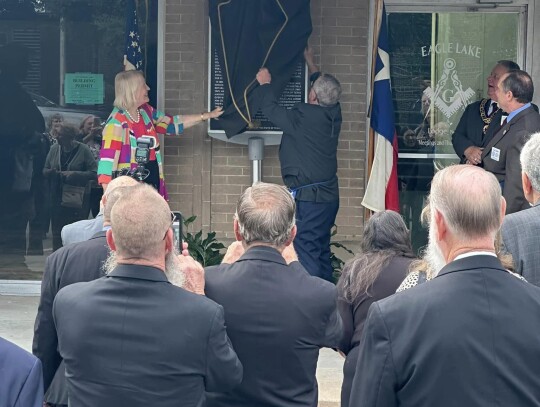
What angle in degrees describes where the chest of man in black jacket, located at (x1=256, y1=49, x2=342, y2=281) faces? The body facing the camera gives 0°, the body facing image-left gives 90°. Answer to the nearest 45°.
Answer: approximately 135°

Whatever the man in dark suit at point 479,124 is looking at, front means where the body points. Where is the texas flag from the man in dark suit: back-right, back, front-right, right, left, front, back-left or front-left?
front-right

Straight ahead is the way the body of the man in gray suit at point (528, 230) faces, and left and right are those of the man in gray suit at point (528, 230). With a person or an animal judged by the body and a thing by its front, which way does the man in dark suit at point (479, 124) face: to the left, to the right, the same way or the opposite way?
to the left

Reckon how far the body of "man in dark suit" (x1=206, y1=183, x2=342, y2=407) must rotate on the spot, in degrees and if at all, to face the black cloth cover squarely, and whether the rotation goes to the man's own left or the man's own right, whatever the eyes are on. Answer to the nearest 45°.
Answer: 0° — they already face it

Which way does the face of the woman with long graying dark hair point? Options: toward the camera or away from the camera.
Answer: away from the camera

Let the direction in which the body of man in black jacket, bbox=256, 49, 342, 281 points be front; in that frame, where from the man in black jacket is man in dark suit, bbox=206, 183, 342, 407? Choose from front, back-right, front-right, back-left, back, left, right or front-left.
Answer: back-left

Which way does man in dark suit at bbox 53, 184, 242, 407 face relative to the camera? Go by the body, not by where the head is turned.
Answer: away from the camera

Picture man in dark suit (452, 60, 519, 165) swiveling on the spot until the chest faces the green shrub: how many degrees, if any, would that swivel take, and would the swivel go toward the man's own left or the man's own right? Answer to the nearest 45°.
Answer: approximately 45° to the man's own right

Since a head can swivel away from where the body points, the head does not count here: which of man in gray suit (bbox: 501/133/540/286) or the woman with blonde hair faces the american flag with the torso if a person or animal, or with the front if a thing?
the man in gray suit

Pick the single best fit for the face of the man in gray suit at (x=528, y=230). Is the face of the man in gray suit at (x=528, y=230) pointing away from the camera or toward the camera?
away from the camera

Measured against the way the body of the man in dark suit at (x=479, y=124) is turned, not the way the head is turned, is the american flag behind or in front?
in front

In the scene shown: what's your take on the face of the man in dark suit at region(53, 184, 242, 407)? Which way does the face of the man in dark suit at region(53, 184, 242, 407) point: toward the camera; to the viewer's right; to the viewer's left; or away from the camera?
away from the camera

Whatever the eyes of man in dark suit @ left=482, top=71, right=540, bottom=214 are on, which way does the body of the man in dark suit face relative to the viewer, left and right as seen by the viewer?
facing to the left of the viewer

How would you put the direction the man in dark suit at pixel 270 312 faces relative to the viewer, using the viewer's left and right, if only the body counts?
facing away from the viewer

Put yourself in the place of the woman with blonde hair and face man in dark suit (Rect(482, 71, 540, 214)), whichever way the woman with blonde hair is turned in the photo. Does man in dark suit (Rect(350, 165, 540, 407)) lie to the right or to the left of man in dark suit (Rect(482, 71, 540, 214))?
right
